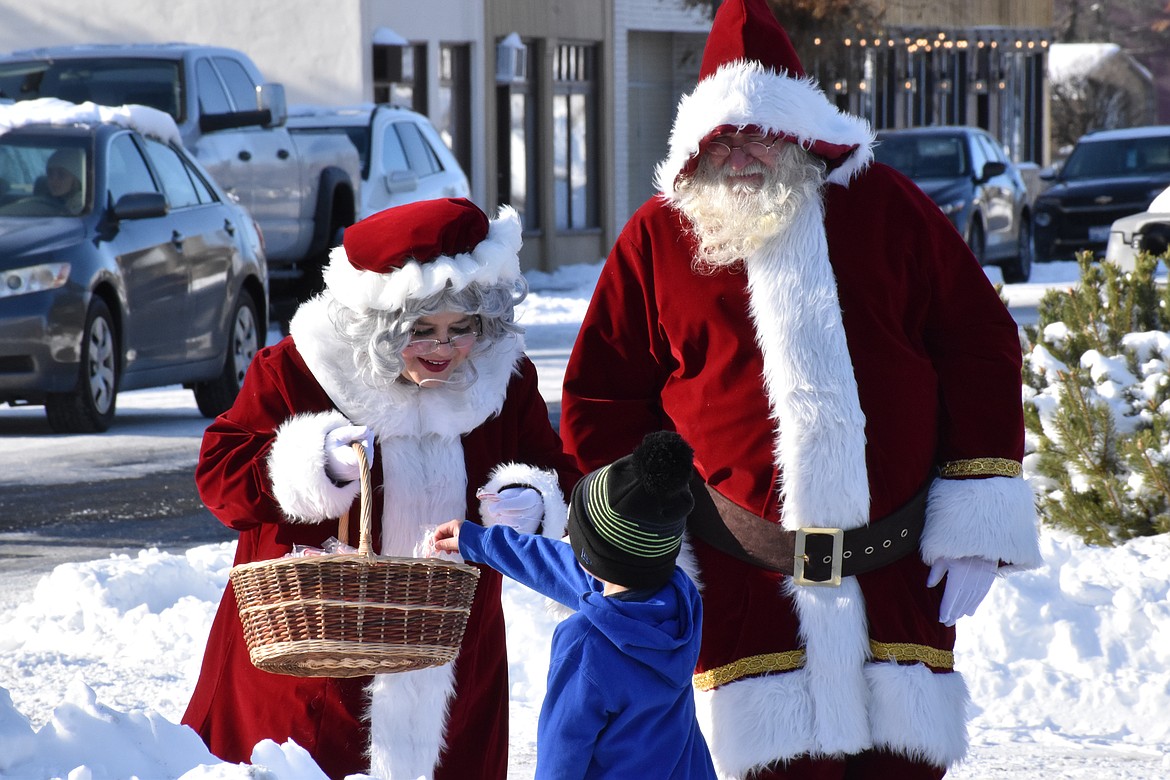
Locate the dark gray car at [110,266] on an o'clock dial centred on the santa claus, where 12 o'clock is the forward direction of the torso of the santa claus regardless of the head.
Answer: The dark gray car is roughly at 5 o'clock from the santa claus.

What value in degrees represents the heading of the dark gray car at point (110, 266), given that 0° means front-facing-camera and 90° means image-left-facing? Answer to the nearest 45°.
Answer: approximately 45°

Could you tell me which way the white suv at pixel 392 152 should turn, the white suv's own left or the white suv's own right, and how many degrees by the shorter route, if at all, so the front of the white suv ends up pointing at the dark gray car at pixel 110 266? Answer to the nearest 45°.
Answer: approximately 45° to the white suv's own left

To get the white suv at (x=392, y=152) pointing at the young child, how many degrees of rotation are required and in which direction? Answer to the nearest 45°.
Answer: approximately 45° to its left

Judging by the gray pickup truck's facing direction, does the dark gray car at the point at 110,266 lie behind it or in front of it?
in front

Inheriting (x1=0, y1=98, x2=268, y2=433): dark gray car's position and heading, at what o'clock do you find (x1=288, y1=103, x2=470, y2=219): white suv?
The white suv is roughly at 5 o'clock from the dark gray car.

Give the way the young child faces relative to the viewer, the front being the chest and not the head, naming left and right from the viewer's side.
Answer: facing away from the viewer and to the left of the viewer

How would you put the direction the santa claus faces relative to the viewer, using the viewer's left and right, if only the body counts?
facing the viewer

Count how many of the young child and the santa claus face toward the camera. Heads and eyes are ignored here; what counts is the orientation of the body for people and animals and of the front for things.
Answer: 1
